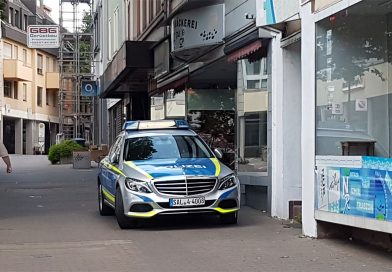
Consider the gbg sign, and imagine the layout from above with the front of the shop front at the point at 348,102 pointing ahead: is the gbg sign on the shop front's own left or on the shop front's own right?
on the shop front's own right

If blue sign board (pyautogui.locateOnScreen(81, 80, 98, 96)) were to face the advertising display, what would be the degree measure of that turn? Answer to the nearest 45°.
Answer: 0° — it already faces it

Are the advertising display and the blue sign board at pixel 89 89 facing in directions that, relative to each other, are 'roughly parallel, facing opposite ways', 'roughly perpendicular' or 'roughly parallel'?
roughly perpendicular

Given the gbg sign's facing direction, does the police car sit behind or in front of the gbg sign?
in front

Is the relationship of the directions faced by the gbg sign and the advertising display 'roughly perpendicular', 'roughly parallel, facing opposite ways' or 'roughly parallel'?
roughly perpendicular

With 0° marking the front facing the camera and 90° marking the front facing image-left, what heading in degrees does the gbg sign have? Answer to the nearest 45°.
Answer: approximately 0°

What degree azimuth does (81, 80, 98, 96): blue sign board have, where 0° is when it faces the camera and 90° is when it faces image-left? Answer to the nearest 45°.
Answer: approximately 0°

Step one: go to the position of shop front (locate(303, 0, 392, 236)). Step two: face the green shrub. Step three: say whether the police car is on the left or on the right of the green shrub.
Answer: left

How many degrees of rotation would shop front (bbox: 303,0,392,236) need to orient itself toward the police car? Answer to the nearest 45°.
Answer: approximately 45° to its right

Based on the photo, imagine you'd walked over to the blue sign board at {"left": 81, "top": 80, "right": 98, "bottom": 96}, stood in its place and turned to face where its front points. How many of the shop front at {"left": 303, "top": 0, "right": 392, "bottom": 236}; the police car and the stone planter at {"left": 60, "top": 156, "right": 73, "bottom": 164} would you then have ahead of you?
3

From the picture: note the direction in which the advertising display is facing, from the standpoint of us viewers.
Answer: facing the viewer and to the left of the viewer
